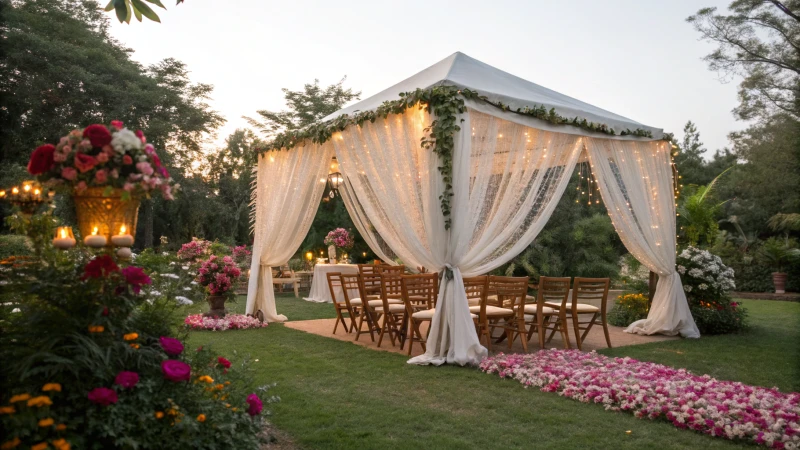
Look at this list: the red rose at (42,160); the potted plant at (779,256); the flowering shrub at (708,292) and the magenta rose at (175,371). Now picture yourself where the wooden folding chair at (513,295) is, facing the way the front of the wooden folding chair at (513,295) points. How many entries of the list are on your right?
2
